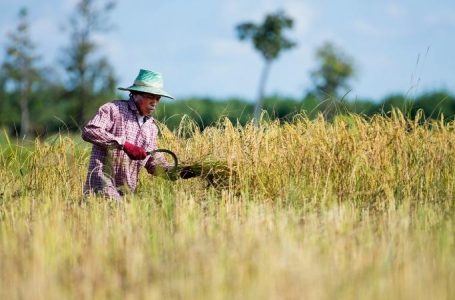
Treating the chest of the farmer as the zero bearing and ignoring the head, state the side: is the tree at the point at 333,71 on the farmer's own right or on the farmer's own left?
on the farmer's own left

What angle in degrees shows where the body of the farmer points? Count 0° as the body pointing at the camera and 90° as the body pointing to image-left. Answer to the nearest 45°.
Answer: approximately 315°

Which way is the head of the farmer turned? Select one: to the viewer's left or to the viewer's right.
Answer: to the viewer's right

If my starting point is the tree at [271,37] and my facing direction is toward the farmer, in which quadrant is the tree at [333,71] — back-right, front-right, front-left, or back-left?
back-left

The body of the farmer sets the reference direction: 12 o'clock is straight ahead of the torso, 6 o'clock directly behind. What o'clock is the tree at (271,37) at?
The tree is roughly at 8 o'clock from the farmer.
